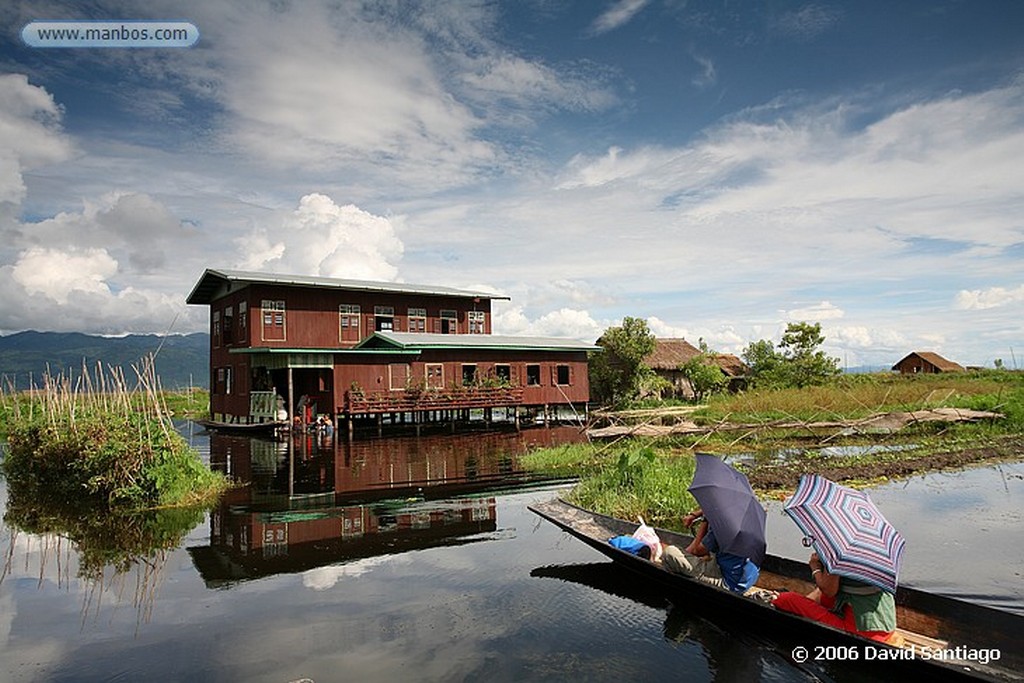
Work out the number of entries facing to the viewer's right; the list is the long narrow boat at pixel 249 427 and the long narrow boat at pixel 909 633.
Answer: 0

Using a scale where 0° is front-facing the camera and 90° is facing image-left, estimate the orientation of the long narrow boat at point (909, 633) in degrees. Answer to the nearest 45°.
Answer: approximately 135°

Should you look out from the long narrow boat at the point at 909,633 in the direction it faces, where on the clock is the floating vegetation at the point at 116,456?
The floating vegetation is roughly at 11 o'clock from the long narrow boat.

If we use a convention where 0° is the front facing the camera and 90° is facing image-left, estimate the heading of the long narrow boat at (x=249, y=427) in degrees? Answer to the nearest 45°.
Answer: approximately 90°

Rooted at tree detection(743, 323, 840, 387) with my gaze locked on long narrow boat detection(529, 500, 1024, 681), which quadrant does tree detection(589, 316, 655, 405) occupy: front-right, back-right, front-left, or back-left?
front-right

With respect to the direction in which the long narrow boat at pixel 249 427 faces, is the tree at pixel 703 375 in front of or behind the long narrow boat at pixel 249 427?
behind

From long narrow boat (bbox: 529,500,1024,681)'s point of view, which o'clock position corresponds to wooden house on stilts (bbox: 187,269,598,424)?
The wooden house on stilts is roughly at 12 o'clock from the long narrow boat.

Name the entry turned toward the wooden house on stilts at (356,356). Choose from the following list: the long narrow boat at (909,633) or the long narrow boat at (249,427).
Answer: the long narrow boat at (909,633)

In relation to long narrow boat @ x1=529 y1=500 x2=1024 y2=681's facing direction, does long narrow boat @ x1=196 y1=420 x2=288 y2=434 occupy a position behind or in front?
in front
